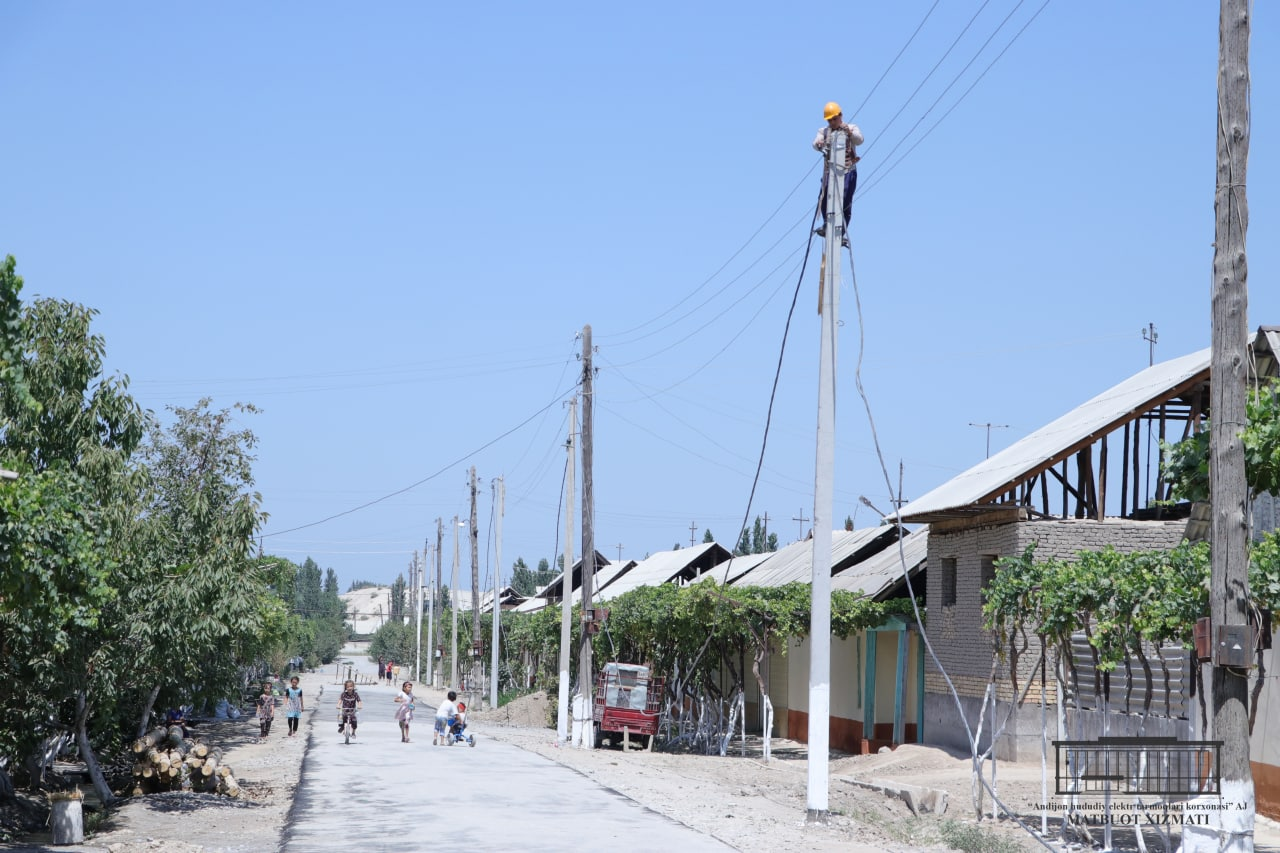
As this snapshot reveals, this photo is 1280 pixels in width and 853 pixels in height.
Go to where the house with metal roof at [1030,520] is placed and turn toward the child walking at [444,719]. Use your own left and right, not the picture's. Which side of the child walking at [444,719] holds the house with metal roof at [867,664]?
right

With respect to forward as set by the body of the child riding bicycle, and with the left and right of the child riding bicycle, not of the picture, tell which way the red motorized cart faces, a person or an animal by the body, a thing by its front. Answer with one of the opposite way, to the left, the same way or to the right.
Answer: the opposite way

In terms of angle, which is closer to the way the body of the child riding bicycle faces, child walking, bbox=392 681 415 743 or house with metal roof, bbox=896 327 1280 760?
the house with metal roof

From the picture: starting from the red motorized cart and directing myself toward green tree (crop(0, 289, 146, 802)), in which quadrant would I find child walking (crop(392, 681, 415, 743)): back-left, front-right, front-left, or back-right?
front-right

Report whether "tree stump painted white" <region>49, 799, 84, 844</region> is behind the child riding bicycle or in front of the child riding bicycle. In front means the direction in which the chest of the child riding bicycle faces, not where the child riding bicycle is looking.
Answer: in front

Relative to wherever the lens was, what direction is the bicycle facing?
facing the viewer

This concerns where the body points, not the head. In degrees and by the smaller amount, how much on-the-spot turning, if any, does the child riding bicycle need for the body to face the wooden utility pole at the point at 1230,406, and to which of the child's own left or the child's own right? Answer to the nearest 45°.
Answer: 0° — they already face it

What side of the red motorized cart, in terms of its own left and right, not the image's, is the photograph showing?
back

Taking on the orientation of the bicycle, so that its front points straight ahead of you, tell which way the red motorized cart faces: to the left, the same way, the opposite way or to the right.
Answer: the opposite way

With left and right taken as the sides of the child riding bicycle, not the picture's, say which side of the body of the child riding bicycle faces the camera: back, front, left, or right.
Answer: front

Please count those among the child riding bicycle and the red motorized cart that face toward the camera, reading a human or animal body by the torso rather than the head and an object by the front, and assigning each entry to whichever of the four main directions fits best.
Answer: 1

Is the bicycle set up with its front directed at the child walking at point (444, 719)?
no

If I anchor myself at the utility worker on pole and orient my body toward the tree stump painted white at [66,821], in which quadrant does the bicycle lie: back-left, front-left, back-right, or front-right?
front-right

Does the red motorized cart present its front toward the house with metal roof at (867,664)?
no

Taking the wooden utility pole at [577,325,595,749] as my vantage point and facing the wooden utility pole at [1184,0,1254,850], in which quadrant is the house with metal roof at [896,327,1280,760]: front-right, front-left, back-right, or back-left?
front-left

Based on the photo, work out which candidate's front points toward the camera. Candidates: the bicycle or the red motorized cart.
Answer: the bicycle

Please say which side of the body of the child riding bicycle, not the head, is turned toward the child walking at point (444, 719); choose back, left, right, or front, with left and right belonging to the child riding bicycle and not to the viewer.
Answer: left
